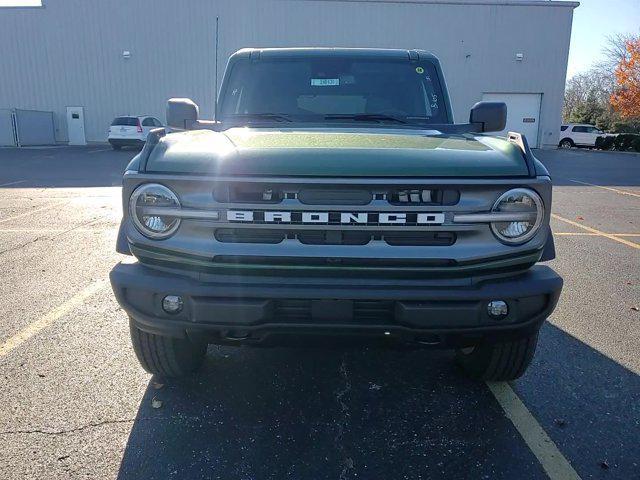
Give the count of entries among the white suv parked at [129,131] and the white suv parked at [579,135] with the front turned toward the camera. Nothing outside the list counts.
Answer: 0

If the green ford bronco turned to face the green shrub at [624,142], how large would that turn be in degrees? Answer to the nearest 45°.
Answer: approximately 135° to its left

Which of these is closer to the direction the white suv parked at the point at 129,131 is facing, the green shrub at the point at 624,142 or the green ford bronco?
the green shrub

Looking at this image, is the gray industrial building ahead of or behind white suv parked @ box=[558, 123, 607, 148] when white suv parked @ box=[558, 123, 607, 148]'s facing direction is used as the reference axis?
behind

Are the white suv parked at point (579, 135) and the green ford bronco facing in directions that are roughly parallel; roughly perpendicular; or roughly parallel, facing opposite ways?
roughly perpendicular

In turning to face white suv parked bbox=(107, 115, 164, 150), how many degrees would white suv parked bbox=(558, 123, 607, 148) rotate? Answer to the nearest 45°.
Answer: approximately 135° to its right

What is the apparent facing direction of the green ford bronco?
toward the camera

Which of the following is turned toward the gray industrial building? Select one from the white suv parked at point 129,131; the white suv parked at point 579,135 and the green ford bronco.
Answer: the white suv parked at point 129,131

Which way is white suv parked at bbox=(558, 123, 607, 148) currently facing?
to the viewer's right

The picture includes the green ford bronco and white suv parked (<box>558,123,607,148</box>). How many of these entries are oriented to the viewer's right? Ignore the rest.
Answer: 1

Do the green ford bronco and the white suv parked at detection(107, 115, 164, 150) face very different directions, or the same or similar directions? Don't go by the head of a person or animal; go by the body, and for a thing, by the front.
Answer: very different directions

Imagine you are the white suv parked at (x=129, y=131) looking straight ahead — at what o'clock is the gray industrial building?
The gray industrial building is roughly at 12 o'clock from the white suv parked.

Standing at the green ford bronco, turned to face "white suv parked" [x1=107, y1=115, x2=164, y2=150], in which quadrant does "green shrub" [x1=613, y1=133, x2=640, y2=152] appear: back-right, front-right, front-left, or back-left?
front-right

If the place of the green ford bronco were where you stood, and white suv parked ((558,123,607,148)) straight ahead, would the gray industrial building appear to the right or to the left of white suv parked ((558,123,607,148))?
left

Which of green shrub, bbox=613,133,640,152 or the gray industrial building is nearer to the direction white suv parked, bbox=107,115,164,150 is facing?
the gray industrial building

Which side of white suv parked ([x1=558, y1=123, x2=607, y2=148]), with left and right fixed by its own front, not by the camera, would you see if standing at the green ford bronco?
right
